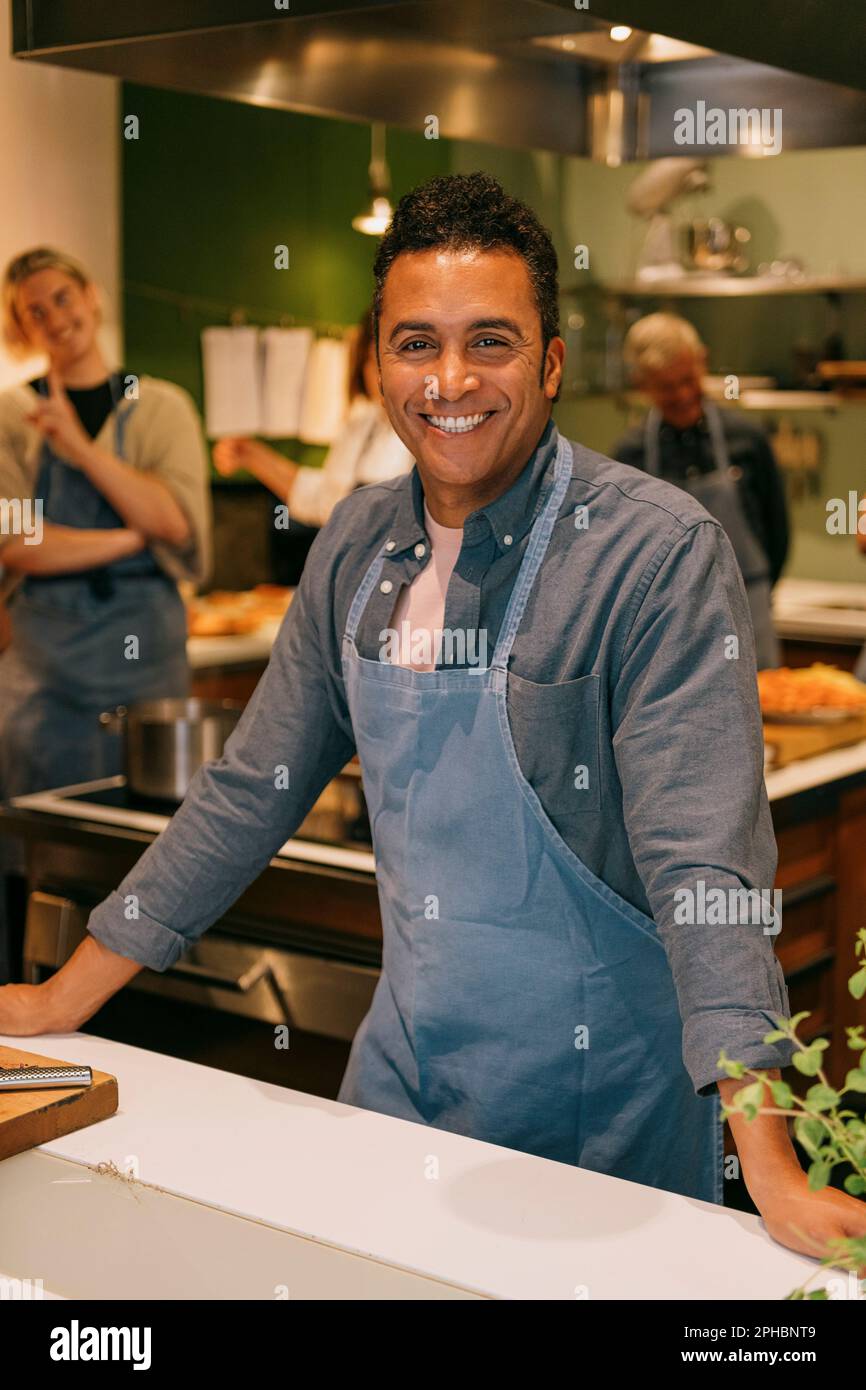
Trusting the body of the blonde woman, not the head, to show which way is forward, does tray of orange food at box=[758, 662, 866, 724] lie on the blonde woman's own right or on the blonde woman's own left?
on the blonde woman's own left

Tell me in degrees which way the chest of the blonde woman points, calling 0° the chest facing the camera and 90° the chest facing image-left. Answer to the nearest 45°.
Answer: approximately 0°

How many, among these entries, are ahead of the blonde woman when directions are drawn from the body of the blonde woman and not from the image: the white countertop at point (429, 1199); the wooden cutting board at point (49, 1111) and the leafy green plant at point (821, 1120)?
3
